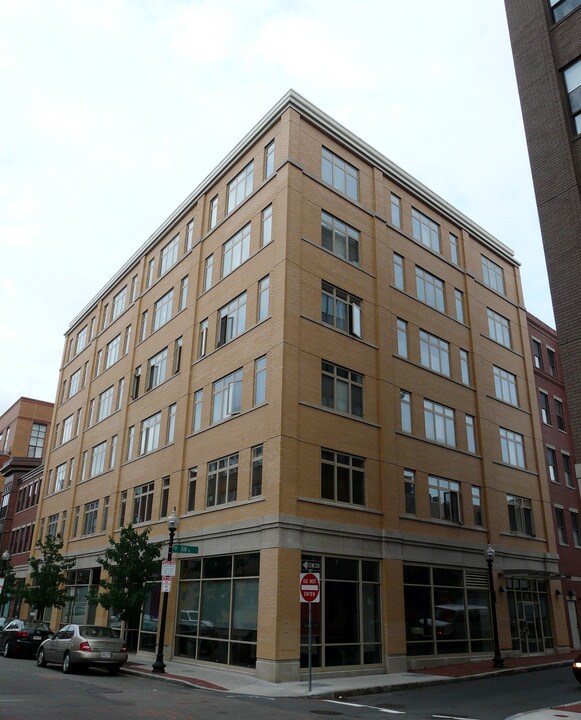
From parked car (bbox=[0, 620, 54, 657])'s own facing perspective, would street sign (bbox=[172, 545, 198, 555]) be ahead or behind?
behind

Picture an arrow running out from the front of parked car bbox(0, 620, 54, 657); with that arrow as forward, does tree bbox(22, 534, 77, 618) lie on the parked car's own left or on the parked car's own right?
on the parked car's own right

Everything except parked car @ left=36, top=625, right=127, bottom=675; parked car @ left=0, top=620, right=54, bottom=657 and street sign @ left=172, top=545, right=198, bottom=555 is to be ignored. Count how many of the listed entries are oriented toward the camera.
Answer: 1

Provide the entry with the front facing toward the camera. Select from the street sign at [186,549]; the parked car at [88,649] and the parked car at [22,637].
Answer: the street sign

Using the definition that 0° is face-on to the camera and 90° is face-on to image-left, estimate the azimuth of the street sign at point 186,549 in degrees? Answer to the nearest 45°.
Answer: approximately 0°

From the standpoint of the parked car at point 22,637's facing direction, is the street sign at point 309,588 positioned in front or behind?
behind

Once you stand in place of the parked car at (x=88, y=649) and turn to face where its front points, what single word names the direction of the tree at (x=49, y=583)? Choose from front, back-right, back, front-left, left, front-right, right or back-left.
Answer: front-right

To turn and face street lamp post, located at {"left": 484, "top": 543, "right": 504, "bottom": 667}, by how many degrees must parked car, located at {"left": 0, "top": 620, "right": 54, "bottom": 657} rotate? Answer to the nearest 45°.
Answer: approximately 180°

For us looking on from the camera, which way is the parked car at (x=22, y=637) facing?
facing away from the viewer and to the left of the viewer

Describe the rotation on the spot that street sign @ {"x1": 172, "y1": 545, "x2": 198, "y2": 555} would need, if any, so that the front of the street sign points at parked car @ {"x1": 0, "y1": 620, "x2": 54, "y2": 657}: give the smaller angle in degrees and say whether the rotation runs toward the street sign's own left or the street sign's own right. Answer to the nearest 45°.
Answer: approximately 135° to the street sign's own right

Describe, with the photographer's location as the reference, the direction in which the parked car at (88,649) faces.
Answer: facing away from the viewer and to the left of the viewer

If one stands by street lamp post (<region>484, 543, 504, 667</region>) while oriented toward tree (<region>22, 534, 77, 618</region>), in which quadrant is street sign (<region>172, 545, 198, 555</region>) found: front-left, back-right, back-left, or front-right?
front-left
